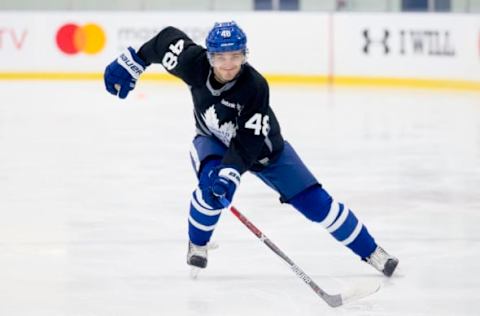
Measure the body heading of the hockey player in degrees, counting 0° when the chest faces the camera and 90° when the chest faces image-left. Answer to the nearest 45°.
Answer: approximately 0°
